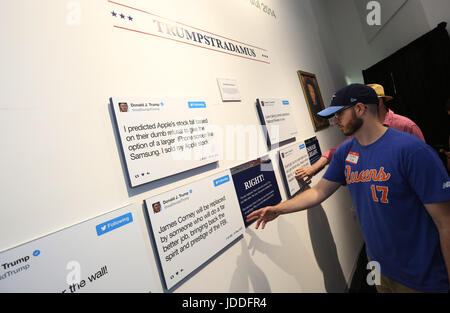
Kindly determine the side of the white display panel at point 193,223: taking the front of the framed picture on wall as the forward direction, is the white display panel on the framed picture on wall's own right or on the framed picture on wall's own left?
on the framed picture on wall's own right

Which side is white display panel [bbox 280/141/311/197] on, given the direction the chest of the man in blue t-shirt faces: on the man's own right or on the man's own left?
on the man's own right

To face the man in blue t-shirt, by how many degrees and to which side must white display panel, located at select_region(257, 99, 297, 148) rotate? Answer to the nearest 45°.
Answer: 0° — it already faces them

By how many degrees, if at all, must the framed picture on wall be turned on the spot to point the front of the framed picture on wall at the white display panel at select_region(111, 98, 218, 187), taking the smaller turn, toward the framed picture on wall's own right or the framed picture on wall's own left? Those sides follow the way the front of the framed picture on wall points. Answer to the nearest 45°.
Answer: approximately 45° to the framed picture on wall's own right

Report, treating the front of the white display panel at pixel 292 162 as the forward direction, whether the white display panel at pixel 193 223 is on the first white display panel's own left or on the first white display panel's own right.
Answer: on the first white display panel's own right

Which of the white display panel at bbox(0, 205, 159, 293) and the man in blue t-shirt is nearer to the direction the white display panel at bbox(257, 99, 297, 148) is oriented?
the man in blue t-shirt

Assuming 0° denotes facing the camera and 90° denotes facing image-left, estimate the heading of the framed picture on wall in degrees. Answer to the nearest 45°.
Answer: approximately 315°

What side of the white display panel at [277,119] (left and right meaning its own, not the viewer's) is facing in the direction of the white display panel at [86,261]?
right
